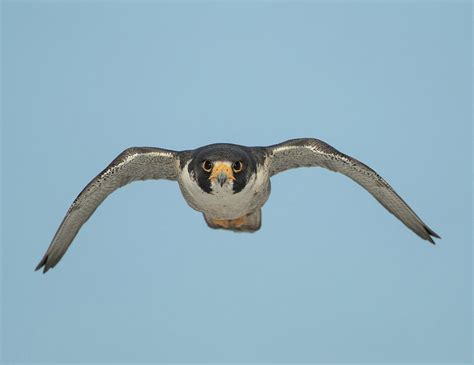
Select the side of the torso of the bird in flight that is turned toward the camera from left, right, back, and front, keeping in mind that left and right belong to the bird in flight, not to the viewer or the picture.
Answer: front
